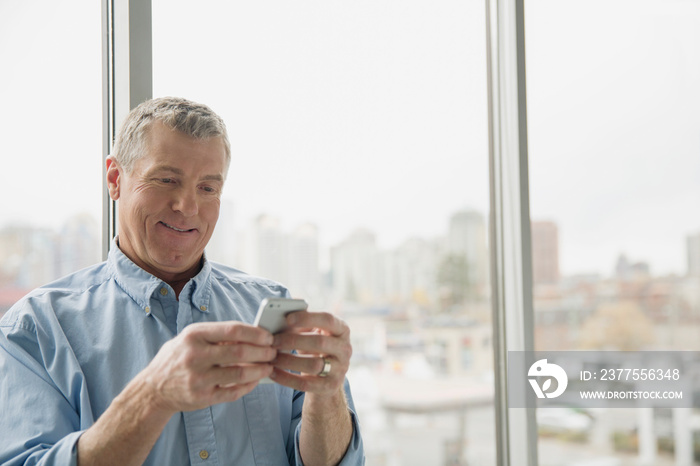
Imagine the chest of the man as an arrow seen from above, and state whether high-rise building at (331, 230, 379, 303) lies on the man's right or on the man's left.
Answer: on the man's left

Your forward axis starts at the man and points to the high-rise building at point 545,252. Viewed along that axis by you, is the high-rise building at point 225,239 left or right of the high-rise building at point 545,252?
left

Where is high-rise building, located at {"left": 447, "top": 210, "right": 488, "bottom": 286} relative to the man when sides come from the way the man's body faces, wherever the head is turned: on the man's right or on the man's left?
on the man's left

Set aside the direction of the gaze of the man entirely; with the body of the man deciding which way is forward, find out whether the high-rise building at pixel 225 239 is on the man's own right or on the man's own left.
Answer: on the man's own left

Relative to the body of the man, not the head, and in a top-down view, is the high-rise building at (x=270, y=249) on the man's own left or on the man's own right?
on the man's own left

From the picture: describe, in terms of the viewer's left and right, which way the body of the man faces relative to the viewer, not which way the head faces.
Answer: facing the viewer and to the right of the viewer

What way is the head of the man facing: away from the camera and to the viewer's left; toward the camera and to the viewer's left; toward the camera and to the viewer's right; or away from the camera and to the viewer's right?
toward the camera and to the viewer's right

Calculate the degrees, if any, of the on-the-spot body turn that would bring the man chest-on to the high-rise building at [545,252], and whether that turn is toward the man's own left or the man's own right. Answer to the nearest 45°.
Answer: approximately 90° to the man's own left
